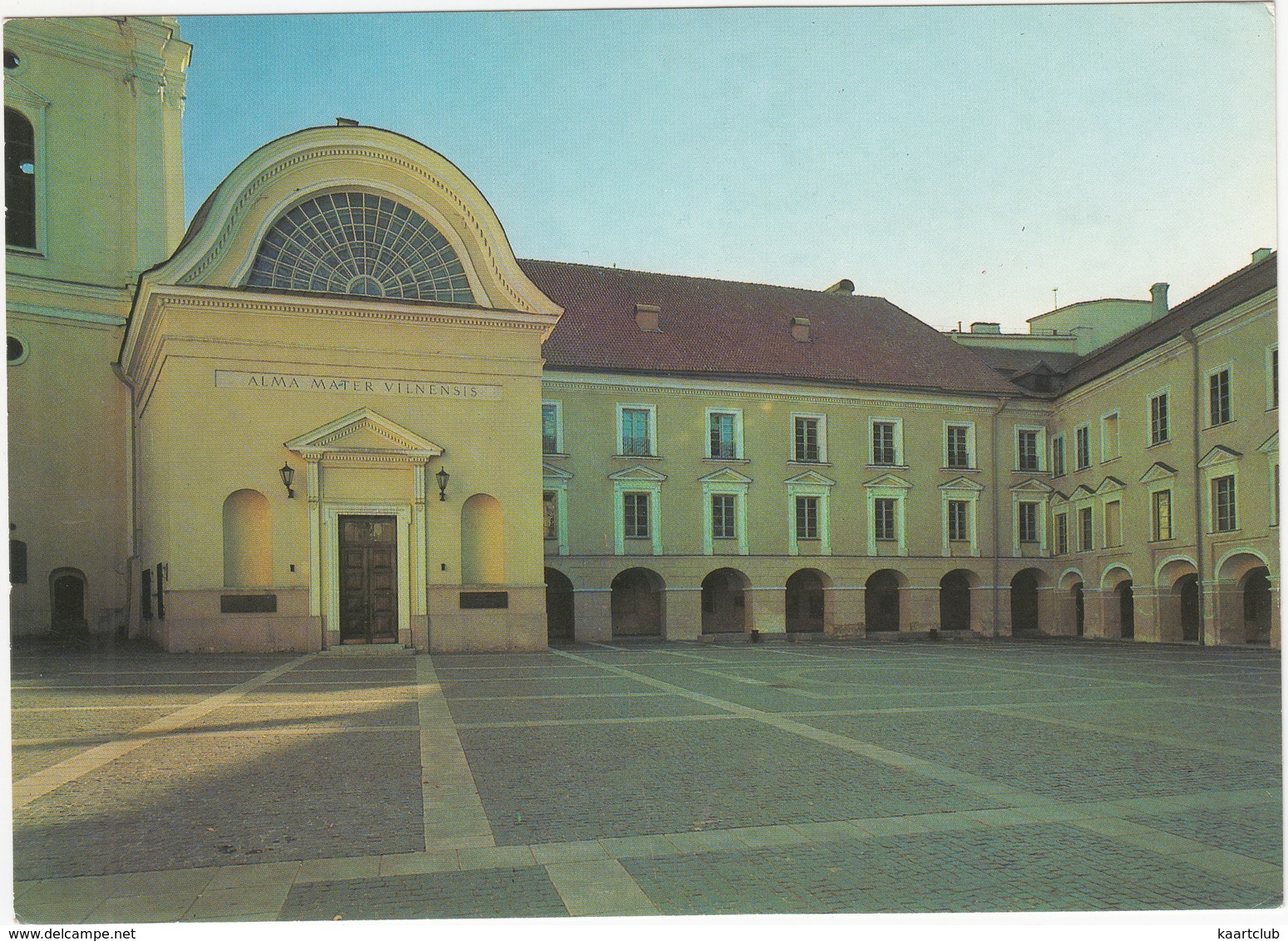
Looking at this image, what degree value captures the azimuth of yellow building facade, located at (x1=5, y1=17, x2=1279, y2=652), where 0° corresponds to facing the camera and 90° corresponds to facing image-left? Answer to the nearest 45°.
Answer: approximately 0°
